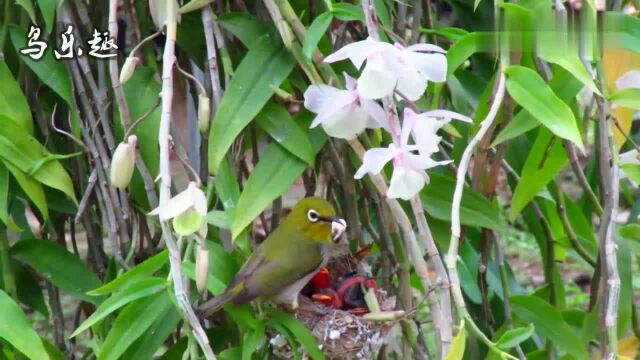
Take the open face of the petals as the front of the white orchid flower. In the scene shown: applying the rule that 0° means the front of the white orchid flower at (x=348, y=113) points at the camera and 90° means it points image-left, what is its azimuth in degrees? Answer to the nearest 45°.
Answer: approximately 0°

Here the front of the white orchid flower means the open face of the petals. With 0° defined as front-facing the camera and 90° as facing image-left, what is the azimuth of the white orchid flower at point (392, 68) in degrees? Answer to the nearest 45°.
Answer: approximately 0°
